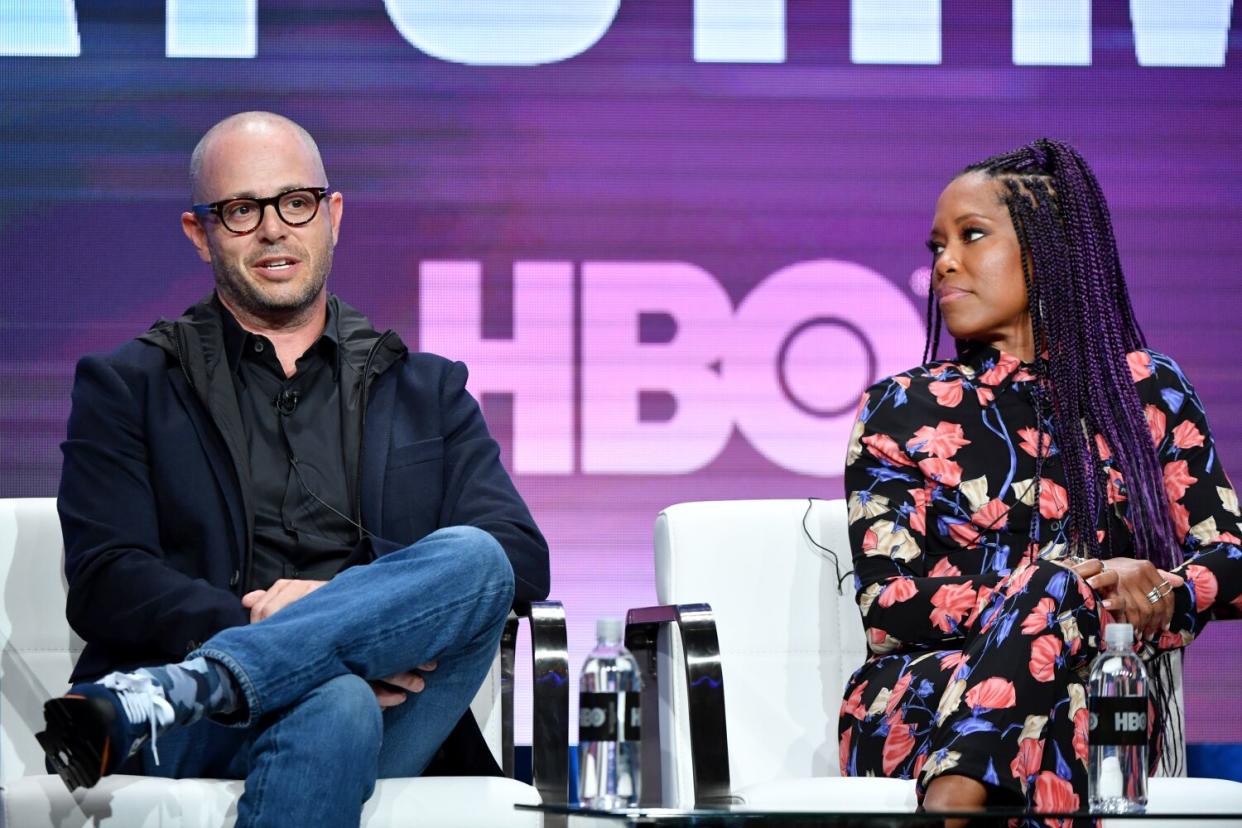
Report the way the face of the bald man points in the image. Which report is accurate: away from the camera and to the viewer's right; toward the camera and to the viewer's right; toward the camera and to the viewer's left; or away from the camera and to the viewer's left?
toward the camera and to the viewer's right

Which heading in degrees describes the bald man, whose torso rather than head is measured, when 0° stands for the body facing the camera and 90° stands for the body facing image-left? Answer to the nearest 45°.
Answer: approximately 0°

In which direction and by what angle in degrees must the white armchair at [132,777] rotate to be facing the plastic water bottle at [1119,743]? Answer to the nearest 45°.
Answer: approximately 45° to its left

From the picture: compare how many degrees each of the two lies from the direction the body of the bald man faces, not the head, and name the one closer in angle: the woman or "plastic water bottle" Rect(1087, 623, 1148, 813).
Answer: the plastic water bottle

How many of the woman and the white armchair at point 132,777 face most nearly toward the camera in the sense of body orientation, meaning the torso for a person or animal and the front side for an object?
2

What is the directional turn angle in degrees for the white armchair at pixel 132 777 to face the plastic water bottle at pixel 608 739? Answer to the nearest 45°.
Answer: approximately 45° to its left

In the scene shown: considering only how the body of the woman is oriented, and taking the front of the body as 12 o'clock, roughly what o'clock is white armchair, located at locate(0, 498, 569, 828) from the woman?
The white armchair is roughly at 2 o'clock from the woman.

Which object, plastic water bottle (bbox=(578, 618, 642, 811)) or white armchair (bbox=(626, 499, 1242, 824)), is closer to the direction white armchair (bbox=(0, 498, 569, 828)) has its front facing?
the plastic water bottle
